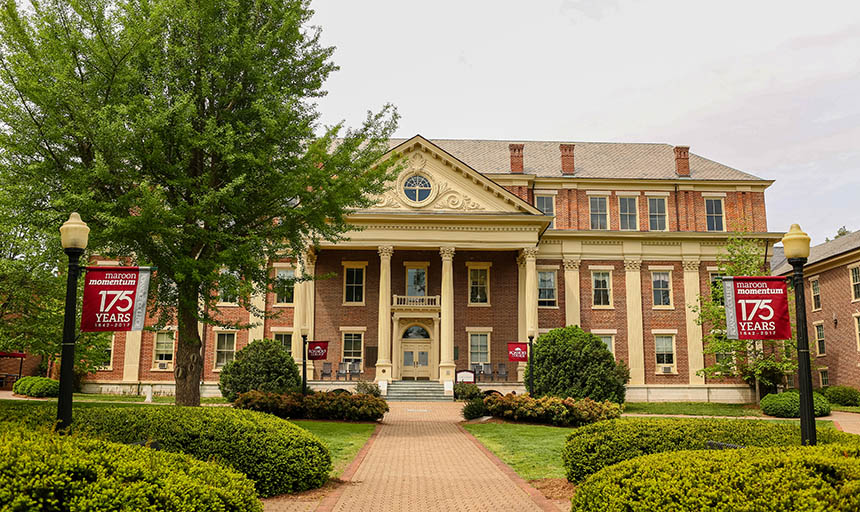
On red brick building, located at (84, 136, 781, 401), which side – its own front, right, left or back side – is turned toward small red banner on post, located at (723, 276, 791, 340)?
front

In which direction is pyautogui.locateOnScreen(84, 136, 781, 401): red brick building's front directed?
toward the camera

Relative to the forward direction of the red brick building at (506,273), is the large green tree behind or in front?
in front

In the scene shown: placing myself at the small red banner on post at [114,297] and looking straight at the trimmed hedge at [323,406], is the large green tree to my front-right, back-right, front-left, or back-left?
front-left

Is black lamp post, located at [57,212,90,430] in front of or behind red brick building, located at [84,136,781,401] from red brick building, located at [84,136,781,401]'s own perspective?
in front

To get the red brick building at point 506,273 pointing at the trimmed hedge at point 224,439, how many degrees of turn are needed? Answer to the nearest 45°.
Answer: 0° — it already faces it

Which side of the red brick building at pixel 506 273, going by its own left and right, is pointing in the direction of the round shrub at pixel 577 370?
front

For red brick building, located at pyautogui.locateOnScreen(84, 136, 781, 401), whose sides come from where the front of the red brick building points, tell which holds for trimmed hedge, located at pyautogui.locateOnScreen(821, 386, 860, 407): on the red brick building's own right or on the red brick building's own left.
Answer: on the red brick building's own left

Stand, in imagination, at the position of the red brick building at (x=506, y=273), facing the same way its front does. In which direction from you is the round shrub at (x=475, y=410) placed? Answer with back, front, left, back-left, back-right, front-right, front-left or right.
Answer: front

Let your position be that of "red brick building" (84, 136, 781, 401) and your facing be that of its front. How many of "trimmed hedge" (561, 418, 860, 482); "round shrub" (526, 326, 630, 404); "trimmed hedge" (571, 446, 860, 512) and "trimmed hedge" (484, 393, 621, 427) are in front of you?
4

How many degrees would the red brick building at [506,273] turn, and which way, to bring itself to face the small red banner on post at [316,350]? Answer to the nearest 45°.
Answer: approximately 45° to its right

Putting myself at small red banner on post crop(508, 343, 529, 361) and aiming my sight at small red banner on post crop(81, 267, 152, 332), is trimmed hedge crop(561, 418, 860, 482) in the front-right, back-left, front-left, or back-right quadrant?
front-left

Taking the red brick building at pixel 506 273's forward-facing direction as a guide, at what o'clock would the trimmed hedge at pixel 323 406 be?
The trimmed hedge is roughly at 1 o'clock from the red brick building.

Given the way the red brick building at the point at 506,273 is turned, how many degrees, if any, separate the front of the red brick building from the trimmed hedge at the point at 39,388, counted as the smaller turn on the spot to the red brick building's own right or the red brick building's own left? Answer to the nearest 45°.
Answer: approximately 90° to the red brick building's own right

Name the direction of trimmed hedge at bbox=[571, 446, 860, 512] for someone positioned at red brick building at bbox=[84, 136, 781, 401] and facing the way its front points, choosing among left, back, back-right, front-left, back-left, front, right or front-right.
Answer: front

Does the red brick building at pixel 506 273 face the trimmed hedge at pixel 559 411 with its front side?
yes

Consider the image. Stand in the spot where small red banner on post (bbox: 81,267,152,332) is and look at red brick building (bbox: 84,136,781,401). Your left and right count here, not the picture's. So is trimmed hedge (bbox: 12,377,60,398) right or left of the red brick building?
left
